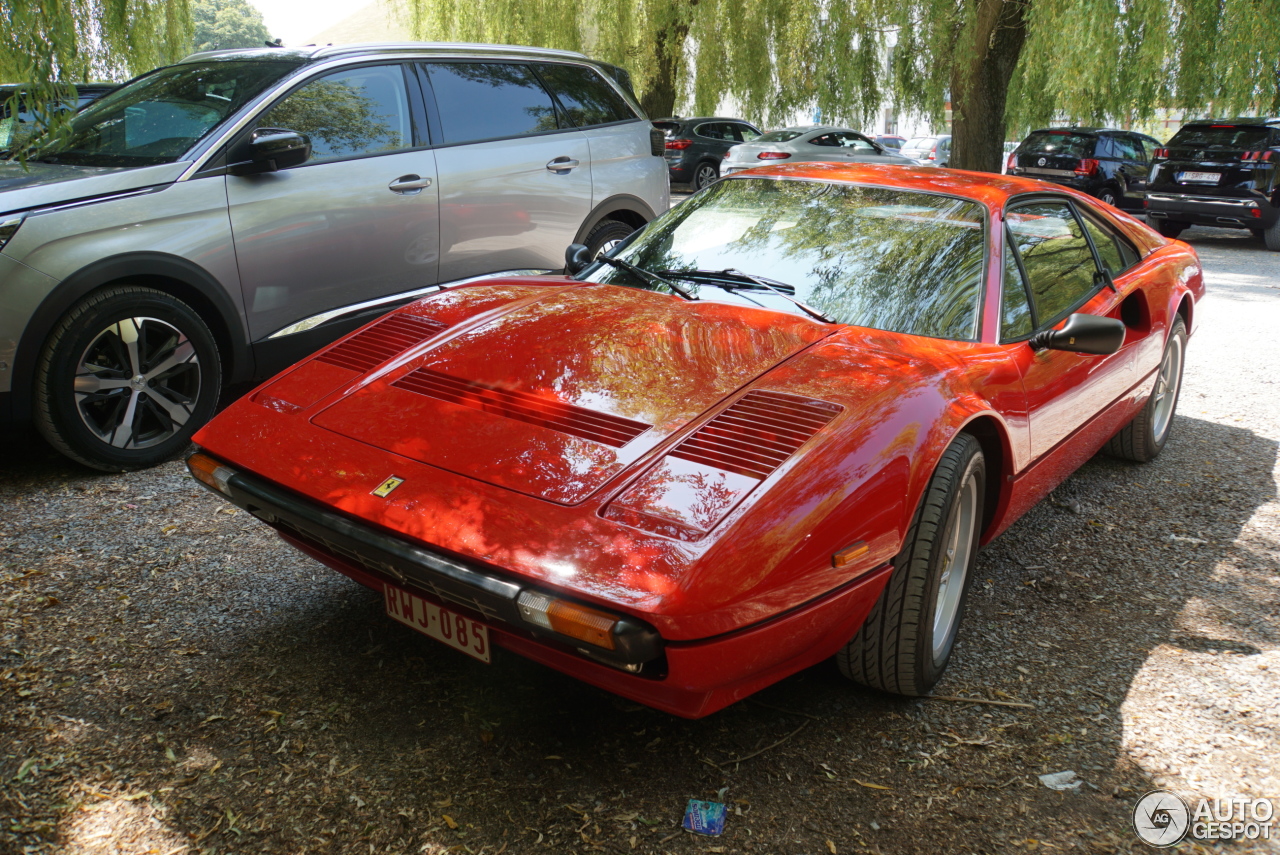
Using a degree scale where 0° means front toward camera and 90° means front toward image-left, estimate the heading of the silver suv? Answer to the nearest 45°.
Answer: approximately 45°

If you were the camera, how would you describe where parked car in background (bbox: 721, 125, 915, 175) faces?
facing away from the viewer and to the right of the viewer

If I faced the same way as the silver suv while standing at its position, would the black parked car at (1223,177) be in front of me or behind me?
behind

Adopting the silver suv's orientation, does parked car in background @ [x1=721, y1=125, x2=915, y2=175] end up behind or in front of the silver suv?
behind

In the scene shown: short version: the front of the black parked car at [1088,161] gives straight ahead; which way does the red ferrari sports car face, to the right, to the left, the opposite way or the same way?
the opposite way

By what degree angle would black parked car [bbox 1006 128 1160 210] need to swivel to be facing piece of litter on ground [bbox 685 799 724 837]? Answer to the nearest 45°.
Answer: approximately 135° to its right

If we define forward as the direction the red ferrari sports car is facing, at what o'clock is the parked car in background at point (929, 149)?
The parked car in background is roughly at 5 o'clock from the red ferrari sports car.

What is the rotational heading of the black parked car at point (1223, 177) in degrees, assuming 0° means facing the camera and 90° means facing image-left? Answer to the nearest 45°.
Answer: approximately 225°

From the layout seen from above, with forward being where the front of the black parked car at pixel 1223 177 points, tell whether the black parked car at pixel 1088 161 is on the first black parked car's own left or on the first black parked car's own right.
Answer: on the first black parked car's own left

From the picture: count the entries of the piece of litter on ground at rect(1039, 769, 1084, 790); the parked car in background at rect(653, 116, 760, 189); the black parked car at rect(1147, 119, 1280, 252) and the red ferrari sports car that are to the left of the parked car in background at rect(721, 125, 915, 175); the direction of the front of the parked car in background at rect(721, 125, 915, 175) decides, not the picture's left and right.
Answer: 1

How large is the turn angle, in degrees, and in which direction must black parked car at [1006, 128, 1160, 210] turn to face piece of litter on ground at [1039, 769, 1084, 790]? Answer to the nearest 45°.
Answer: approximately 135° to its right
